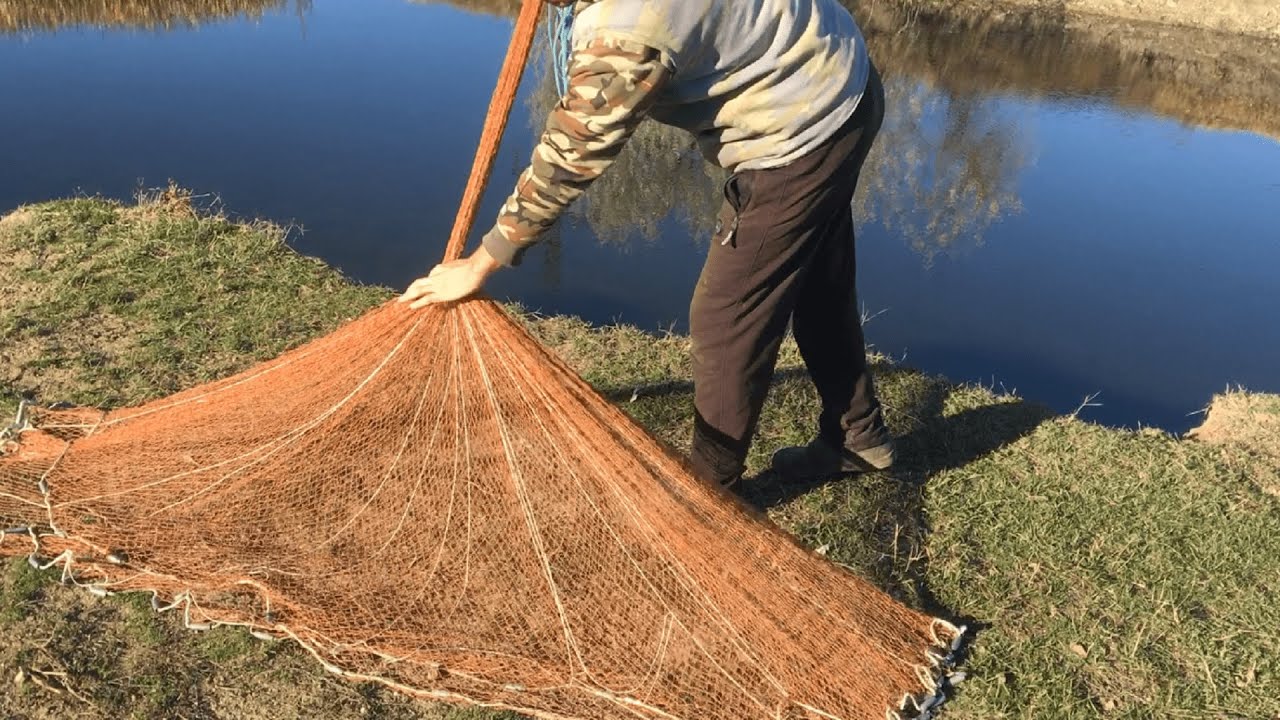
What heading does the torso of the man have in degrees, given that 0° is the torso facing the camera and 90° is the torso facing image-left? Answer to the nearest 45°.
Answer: approximately 90°
